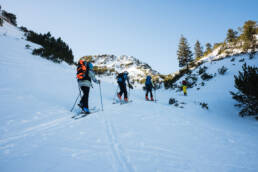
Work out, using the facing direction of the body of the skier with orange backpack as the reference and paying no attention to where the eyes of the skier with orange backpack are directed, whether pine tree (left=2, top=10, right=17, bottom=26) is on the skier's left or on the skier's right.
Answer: on the skier's left

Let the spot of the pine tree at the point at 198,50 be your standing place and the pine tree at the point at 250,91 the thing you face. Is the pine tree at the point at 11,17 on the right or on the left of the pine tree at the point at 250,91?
right

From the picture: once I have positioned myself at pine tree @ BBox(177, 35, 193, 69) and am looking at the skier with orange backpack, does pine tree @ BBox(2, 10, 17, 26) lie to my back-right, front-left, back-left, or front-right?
front-right

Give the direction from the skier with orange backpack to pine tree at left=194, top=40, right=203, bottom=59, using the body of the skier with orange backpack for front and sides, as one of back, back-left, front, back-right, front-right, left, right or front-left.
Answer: front

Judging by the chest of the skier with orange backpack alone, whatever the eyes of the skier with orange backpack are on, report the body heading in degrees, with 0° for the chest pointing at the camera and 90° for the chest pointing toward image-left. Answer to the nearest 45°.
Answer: approximately 225°

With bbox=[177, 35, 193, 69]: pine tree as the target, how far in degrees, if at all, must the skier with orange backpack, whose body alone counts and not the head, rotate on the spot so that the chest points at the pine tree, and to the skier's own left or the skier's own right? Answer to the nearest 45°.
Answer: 0° — they already face it

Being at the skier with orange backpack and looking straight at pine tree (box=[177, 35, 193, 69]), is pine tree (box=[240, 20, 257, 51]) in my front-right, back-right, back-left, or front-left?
front-right
